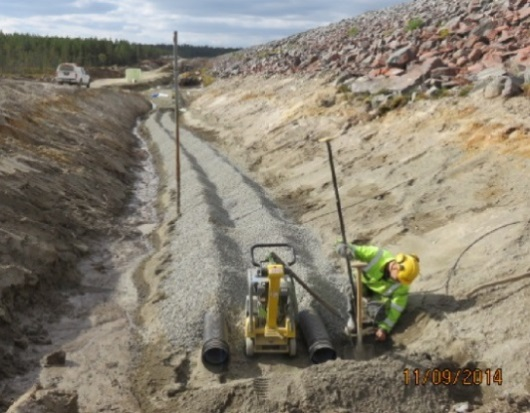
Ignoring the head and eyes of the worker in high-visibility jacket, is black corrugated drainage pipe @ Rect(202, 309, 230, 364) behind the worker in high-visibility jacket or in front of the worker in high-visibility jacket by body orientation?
in front

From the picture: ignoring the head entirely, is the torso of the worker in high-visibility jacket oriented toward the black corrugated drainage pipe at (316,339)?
yes

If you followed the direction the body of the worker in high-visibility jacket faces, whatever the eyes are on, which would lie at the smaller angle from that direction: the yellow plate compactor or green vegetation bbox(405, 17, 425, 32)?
the yellow plate compactor

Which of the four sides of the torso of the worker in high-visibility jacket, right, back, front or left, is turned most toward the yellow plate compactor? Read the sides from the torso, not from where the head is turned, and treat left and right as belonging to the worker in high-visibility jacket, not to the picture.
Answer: front

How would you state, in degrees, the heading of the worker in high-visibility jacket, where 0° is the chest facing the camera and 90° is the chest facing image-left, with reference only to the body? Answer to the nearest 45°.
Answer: approximately 45°

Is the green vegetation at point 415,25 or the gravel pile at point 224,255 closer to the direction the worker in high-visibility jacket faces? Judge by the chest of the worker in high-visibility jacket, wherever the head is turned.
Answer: the gravel pile

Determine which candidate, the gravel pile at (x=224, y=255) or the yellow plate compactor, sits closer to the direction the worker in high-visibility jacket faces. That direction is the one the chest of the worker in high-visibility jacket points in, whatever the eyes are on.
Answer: the yellow plate compactor

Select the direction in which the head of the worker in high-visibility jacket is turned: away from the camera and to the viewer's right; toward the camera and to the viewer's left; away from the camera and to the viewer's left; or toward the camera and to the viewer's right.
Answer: toward the camera and to the viewer's left
